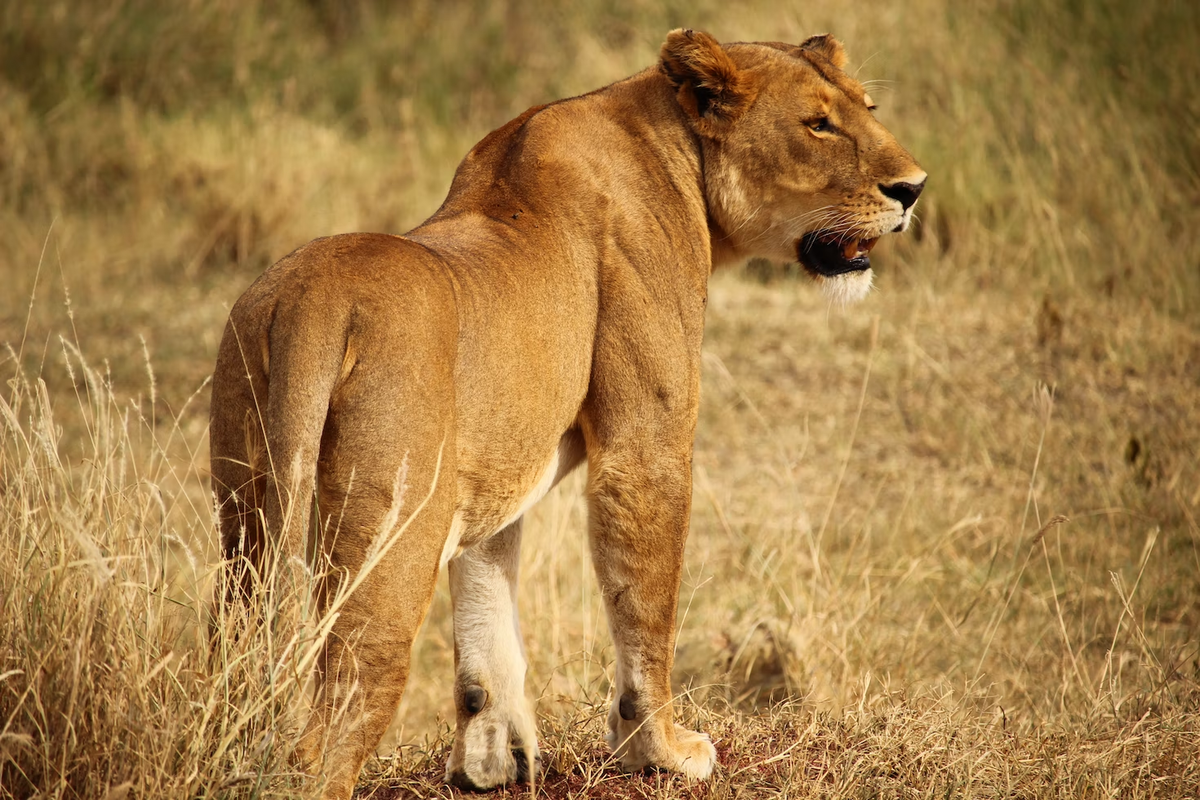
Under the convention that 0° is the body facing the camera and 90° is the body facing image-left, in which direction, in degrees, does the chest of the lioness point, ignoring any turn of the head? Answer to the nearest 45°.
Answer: approximately 225°
